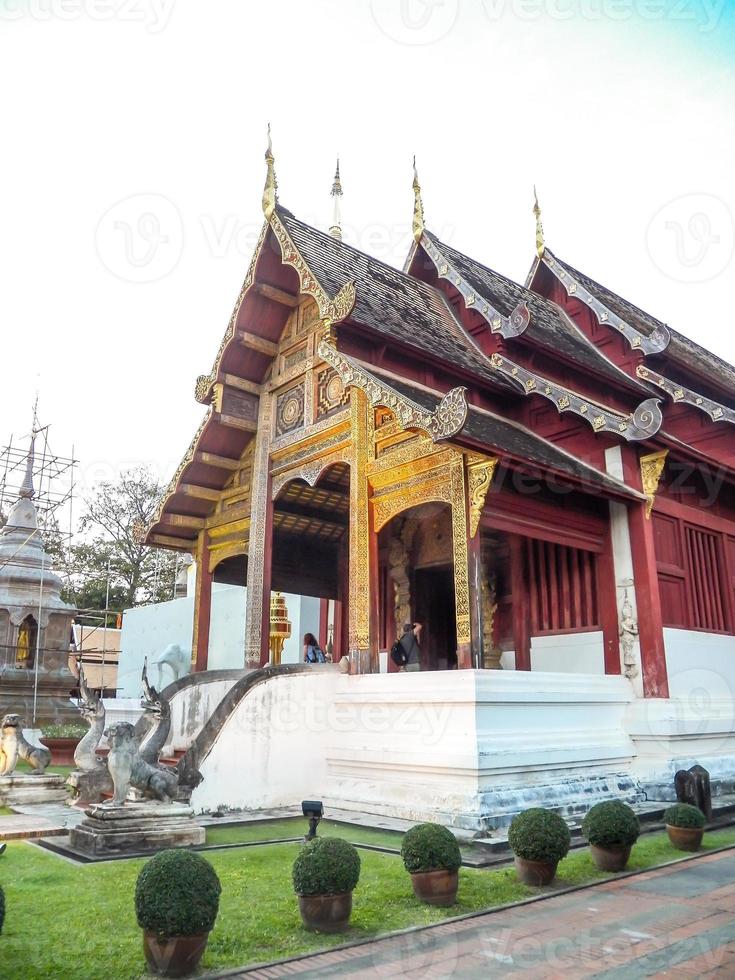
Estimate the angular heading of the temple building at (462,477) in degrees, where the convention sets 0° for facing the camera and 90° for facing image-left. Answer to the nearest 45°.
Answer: approximately 45°

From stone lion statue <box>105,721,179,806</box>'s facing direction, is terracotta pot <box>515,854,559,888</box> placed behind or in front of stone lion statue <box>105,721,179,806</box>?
behind

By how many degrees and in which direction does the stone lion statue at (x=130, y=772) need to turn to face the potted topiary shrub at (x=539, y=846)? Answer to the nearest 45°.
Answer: approximately 135° to its left

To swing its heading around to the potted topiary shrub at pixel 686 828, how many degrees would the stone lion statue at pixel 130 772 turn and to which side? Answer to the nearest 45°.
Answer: approximately 180°

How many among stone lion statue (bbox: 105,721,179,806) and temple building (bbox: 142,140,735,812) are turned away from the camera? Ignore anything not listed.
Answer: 0

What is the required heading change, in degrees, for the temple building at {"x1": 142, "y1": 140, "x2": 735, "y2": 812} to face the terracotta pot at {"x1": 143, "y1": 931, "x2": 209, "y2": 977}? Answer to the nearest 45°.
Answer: approximately 45° to its left

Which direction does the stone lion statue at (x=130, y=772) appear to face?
to the viewer's left

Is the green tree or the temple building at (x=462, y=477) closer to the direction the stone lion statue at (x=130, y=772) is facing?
the green tree

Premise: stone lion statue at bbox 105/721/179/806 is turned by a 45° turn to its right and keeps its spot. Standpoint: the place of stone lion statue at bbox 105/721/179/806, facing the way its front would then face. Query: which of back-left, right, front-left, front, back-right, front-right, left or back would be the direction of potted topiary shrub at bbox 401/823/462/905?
back

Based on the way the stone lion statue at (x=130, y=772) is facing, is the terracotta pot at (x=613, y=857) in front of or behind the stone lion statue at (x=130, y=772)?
behind

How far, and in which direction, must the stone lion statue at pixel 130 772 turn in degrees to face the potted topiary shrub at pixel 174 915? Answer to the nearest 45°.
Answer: approximately 90° to its left

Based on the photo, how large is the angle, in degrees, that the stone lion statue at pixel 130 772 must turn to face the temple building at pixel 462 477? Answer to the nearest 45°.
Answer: approximately 135° to its right

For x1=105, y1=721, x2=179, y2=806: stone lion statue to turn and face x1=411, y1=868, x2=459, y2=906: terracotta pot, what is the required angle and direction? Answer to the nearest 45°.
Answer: approximately 135° to its left

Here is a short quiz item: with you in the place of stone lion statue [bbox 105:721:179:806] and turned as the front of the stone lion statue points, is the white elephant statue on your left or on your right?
on your right
